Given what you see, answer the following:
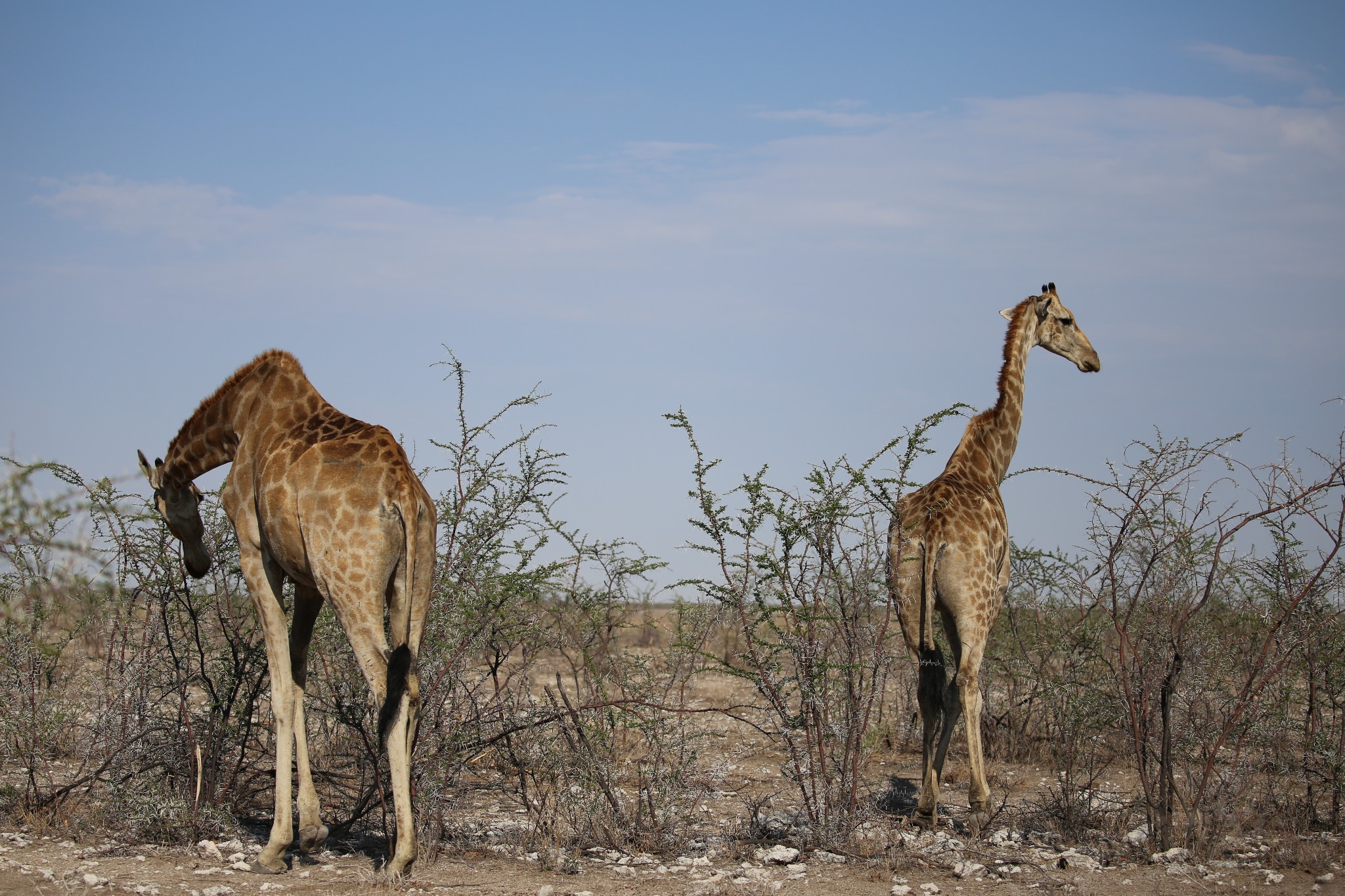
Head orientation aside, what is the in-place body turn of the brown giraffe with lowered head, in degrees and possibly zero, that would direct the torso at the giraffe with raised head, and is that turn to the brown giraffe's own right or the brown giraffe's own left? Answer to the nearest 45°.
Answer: approximately 135° to the brown giraffe's own right

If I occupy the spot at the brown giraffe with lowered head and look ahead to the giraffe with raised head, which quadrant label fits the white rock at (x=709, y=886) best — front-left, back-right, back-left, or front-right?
front-right

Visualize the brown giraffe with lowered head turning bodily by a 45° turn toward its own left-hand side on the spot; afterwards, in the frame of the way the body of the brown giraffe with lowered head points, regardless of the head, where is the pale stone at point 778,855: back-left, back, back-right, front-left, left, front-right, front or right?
back

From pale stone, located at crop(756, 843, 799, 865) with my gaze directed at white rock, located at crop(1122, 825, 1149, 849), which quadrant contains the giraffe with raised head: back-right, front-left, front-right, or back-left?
front-left

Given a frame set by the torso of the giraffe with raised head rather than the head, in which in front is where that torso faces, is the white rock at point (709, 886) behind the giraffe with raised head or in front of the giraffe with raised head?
behind

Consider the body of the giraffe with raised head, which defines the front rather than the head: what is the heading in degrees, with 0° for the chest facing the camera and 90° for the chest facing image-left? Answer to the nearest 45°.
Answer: approximately 225°

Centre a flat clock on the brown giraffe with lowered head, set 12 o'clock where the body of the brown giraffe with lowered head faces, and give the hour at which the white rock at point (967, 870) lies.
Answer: The white rock is roughly at 5 o'clock from the brown giraffe with lowered head.

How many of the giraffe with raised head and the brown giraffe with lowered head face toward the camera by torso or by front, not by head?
0

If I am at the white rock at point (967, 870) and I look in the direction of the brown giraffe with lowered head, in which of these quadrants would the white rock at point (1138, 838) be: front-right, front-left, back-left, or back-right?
back-right

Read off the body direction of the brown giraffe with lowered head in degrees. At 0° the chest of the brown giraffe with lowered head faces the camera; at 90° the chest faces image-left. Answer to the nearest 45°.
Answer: approximately 135°

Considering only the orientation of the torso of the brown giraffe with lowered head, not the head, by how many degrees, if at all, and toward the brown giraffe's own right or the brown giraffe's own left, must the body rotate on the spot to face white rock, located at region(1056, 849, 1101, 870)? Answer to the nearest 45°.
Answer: approximately 135° to the brown giraffe's own right
